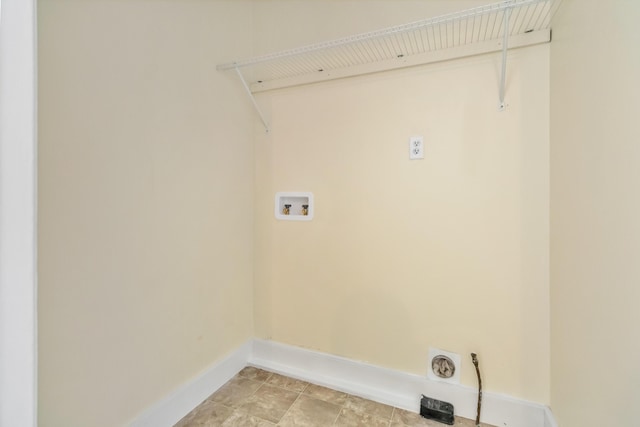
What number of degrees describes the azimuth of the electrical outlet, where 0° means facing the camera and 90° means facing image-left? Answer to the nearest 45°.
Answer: approximately 0°
